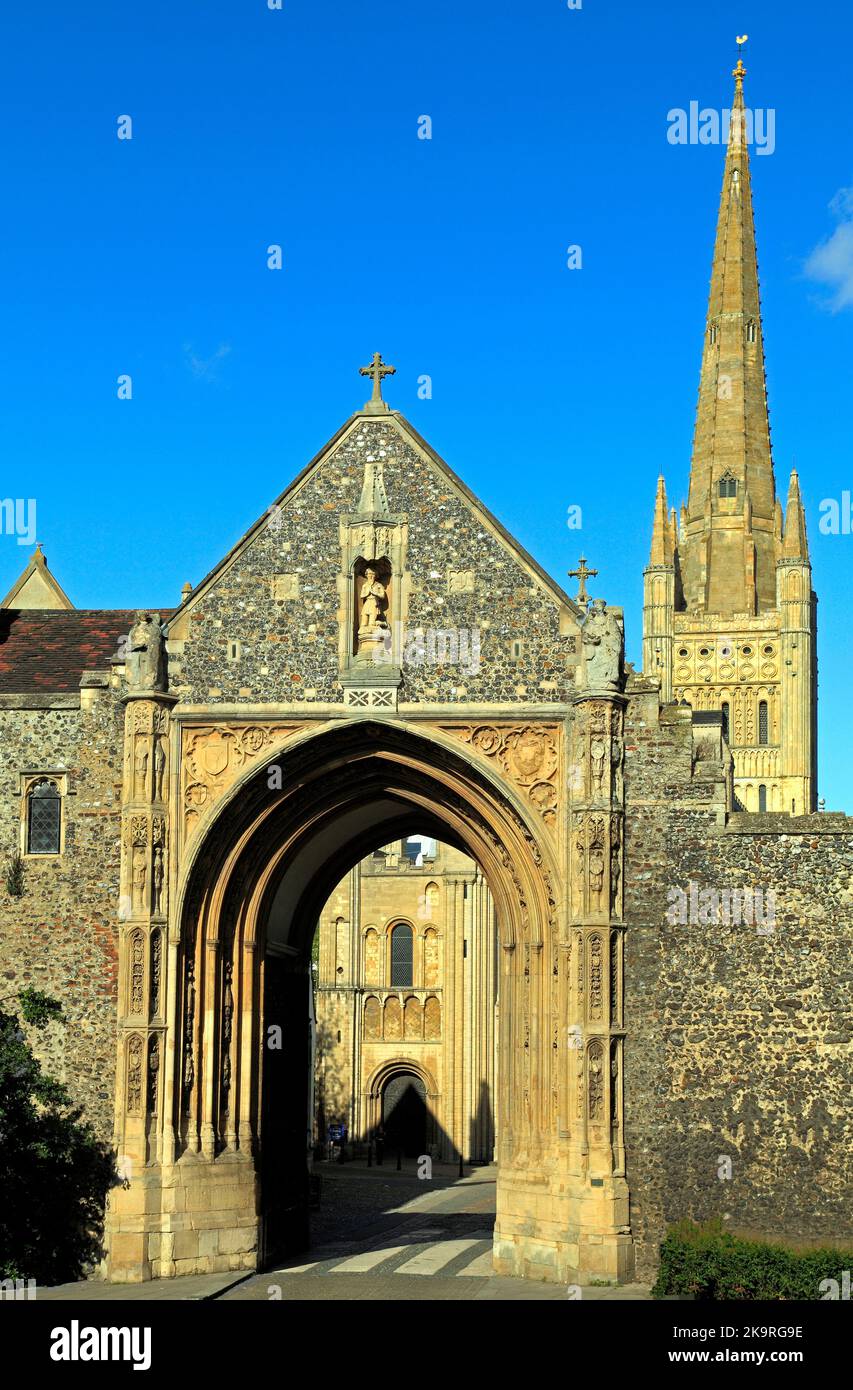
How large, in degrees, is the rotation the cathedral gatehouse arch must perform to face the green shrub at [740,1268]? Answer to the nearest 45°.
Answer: approximately 45° to its left

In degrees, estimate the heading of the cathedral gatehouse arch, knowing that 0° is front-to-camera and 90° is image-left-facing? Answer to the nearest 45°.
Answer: approximately 0°
